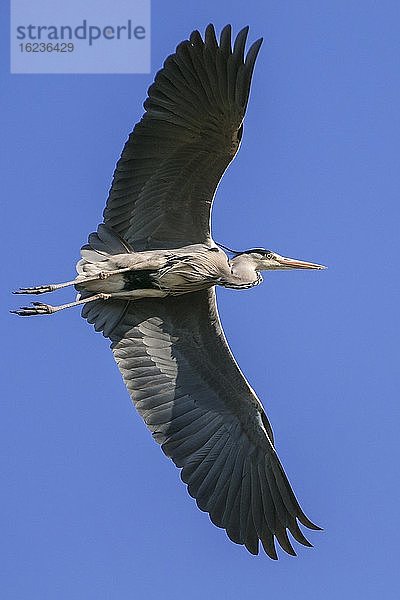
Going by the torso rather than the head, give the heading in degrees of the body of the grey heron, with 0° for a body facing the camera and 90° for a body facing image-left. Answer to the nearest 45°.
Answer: approximately 270°
